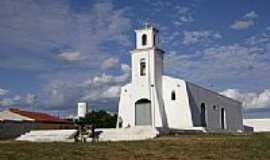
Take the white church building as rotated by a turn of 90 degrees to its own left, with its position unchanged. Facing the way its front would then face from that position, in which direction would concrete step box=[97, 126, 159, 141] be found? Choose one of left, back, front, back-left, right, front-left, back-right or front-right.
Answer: front-right

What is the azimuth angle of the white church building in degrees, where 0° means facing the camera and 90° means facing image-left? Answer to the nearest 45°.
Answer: approximately 45°
